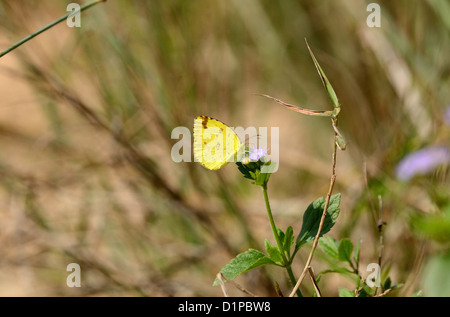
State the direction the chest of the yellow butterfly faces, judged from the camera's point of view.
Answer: to the viewer's right
